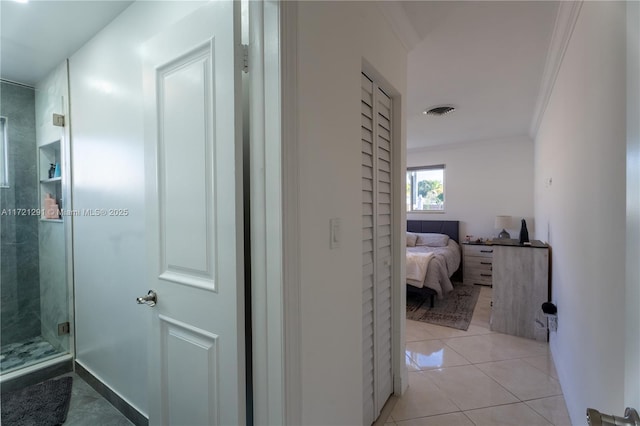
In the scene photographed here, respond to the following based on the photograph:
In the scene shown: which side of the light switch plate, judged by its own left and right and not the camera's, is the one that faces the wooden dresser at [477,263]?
left

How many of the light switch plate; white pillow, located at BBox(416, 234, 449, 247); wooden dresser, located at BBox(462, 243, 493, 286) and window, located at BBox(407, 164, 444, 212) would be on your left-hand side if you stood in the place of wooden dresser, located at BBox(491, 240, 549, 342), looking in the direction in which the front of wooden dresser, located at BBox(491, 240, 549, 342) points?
1

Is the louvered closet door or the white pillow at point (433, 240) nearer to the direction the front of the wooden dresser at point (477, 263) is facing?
the louvered closet door

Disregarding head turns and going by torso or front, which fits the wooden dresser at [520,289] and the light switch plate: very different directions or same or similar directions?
very different directions

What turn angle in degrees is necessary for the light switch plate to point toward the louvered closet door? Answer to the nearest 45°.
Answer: approximately 90° to its left

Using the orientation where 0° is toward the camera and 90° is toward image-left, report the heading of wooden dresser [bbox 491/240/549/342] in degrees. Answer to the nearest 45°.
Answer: approximately 90°

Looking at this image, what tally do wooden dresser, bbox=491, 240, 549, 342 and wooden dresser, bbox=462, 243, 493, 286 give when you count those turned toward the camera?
1

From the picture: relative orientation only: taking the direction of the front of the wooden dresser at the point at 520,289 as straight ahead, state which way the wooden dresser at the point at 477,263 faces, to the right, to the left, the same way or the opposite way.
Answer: to the left

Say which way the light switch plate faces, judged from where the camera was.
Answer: facing the viewer and to the right of the viewer
